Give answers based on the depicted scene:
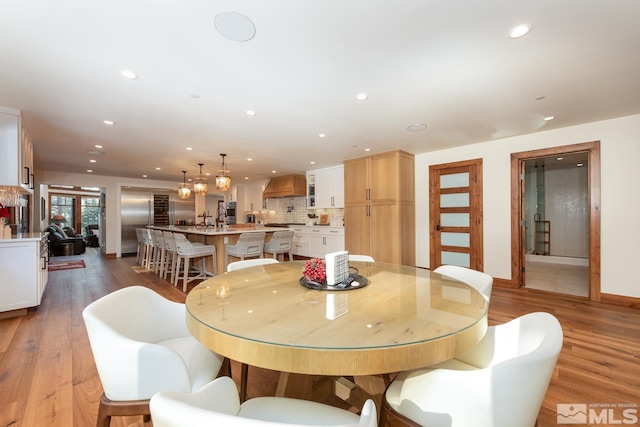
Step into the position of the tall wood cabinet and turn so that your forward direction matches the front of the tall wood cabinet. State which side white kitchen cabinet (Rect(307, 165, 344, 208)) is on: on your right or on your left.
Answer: on your right

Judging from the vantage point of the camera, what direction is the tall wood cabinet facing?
facing the viewer and to the left of the viewer

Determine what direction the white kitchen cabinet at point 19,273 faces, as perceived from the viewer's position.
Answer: facing to the right of the viewer

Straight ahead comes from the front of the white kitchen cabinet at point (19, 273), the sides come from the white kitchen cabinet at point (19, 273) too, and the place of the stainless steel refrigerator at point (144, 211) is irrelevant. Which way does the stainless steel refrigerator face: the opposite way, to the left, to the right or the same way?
to the right

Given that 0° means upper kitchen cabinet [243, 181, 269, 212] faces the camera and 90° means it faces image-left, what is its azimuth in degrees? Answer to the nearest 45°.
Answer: approximately 45°

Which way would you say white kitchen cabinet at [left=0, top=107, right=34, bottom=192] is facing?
to the viewer's right

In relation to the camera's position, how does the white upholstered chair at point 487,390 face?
facing to the left of the viewer

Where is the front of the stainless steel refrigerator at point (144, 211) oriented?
toward the camera

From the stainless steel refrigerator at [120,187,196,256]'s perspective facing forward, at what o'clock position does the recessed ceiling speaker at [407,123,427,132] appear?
The recessed ceiling speaker is roughly at 11 o'clock from the stainless steel refrigerator.

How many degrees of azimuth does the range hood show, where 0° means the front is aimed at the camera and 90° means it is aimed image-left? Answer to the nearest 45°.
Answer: approximately 45°

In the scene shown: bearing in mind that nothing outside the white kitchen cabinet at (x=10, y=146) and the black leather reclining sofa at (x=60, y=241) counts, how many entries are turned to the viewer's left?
0

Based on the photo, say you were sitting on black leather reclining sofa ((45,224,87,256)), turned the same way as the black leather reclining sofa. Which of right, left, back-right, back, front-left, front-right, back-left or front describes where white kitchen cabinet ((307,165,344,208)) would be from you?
front-right
